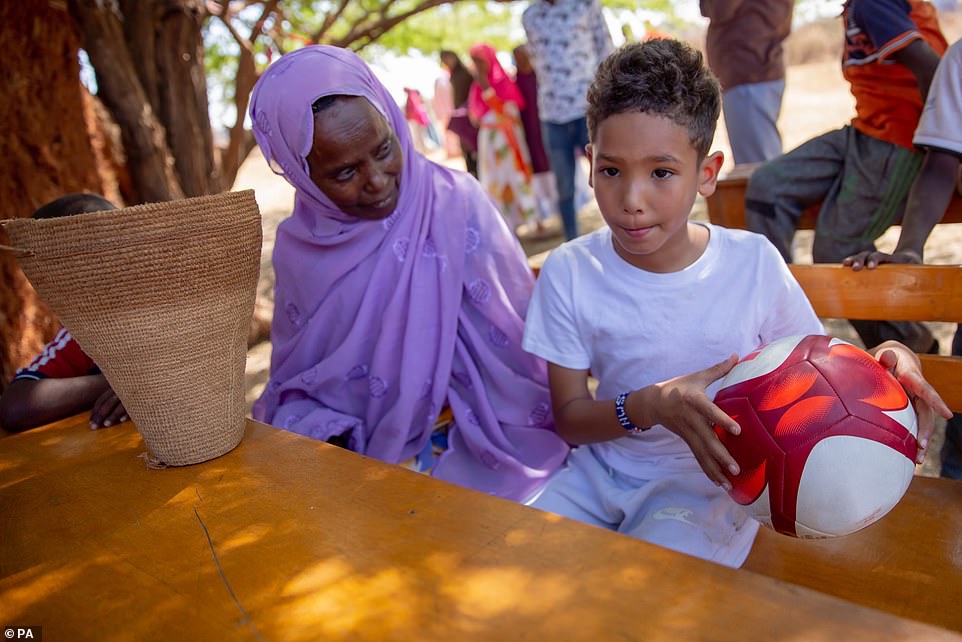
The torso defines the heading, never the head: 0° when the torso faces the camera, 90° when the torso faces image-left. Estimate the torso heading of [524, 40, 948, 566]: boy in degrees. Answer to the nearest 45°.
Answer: approximately 0°

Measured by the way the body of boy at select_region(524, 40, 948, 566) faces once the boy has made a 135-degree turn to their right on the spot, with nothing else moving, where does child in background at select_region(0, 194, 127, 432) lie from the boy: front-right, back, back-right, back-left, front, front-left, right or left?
front-left

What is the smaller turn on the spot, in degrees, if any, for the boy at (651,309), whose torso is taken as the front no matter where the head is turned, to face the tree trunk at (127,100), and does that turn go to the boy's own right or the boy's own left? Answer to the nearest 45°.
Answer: approximately 135° to the boy's own right

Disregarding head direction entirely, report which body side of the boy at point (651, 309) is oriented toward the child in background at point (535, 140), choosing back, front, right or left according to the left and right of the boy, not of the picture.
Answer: back

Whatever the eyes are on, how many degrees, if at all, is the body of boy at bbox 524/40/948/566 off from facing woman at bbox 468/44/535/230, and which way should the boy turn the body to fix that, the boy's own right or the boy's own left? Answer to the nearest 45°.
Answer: approximately 180°

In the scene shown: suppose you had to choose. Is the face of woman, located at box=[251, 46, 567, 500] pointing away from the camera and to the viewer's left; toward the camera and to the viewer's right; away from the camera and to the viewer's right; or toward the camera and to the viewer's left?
toward the camera and to the viewer's right

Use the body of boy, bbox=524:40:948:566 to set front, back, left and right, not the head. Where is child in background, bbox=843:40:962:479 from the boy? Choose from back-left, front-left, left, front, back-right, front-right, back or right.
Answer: back-left

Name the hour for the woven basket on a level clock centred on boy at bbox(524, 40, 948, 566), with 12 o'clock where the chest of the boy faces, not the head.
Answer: The woven basket is roughly at 2 o'clock from the boy.

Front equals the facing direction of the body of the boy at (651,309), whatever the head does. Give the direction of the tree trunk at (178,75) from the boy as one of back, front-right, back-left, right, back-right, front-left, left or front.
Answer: back-right

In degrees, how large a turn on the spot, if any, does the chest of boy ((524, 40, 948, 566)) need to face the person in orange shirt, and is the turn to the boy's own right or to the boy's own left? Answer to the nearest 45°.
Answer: approximately 135° to the boy's own left
